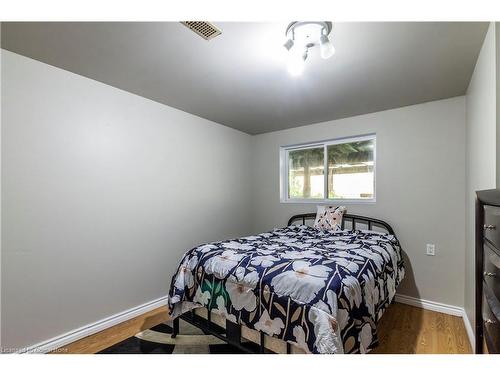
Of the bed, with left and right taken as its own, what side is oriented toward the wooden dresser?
left

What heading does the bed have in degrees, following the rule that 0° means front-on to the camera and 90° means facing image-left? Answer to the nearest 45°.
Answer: approximately 45°

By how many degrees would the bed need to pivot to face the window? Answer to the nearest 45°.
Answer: approximately 135° to its right
